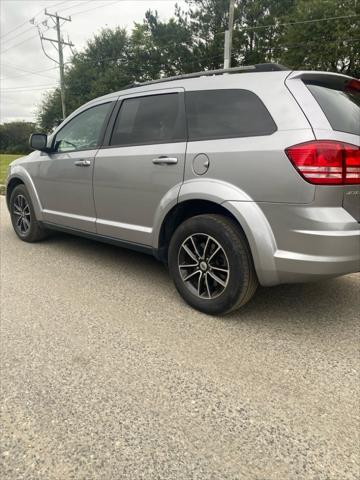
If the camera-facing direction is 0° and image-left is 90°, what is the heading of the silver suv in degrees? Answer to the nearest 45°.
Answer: approximately 135°

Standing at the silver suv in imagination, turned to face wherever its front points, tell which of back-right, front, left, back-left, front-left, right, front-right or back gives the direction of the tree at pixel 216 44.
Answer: front-right

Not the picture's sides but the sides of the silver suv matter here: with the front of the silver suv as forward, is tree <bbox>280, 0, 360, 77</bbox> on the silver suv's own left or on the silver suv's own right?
on the silver suv's own right
